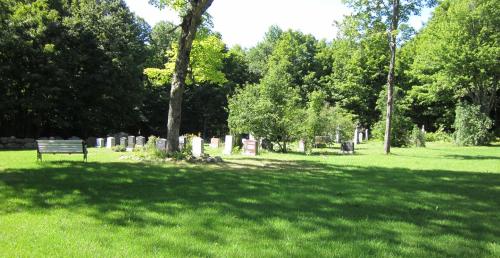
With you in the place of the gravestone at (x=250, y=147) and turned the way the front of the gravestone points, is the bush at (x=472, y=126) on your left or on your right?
on your left

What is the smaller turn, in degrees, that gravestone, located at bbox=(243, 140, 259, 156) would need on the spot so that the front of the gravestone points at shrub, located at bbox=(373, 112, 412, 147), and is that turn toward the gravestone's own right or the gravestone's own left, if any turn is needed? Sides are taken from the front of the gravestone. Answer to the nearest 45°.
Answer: approximately 135° to the gravestone's own left

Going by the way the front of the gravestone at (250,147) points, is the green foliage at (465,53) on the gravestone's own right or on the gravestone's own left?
on the gravestone's own left

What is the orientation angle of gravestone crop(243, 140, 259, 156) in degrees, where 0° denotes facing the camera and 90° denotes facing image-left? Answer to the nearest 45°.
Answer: approximately 0°

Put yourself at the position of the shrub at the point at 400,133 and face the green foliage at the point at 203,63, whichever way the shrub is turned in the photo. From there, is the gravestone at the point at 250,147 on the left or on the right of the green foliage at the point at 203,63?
left

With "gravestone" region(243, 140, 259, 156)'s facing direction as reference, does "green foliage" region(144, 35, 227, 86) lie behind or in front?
behind

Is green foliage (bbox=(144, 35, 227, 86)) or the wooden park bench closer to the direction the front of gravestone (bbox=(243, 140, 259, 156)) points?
the wooden park bench

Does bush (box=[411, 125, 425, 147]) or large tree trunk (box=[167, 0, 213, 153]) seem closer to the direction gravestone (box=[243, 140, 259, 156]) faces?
the large tree trunk

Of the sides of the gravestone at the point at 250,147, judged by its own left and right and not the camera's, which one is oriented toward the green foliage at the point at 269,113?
back

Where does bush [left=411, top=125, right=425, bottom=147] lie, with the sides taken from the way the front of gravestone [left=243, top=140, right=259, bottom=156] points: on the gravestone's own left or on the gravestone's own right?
on the gravestone's own left

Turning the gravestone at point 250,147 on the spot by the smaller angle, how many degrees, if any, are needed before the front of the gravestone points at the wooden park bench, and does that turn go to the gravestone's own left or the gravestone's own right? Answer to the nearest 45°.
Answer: approximately 45° to the gravestone's own right
